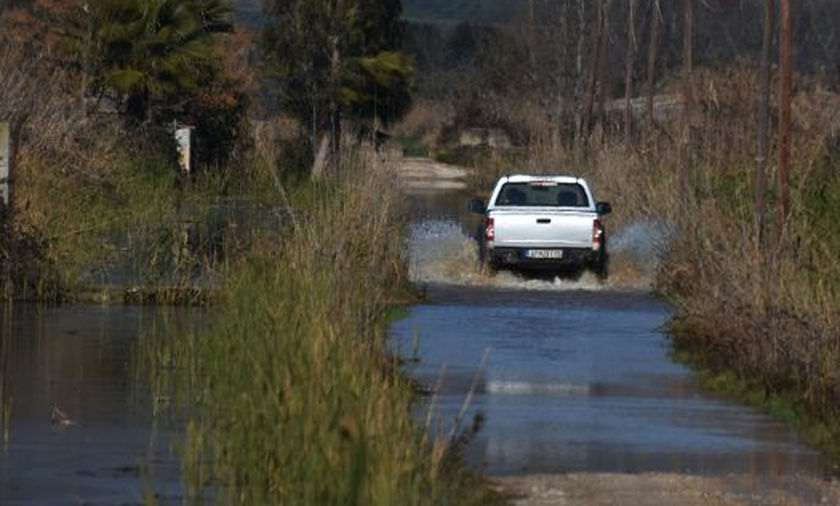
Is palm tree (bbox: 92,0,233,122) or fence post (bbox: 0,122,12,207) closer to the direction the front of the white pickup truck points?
the palm tree

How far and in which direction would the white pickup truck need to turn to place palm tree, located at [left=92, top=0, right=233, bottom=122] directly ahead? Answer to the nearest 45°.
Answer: approximately 45° to its left

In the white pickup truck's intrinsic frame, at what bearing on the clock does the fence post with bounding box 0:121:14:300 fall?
The fence post is roughly at 8 o'clock from the white pickup truck.

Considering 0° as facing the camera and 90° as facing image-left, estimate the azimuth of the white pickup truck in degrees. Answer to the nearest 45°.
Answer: approximately 180°

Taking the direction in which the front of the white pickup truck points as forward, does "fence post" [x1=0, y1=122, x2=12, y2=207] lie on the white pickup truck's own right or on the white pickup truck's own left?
on the white pickup truck's own left
